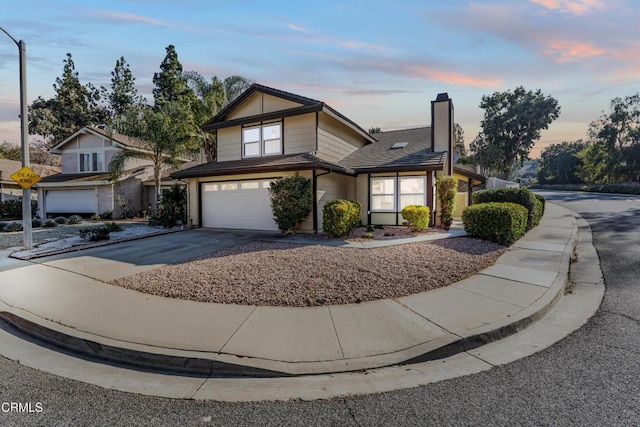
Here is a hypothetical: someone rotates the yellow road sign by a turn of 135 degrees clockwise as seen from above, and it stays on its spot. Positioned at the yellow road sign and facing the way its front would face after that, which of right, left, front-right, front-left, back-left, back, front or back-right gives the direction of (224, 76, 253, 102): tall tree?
right

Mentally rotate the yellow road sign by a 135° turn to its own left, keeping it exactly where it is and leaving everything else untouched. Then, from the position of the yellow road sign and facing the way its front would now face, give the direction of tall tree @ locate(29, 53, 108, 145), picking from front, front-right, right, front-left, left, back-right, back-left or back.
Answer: front-left

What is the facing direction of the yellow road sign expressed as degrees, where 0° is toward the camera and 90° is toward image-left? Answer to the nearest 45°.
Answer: approximately 0°

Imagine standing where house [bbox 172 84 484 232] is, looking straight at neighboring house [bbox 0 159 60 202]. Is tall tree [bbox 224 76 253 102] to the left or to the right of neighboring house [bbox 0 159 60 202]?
right

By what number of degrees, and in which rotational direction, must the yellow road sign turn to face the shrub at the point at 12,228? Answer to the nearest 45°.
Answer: approximately 180°

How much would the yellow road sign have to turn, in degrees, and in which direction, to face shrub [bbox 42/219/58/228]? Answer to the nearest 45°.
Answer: approximately 180°

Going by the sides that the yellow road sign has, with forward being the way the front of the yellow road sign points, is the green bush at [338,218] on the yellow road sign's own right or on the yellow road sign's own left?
on the yellow road sign's own left

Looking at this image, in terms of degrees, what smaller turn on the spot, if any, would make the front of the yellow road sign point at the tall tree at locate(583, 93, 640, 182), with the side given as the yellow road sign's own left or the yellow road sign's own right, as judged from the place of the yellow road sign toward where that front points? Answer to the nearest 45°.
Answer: approximately 90° to the yellow road sign's own left
